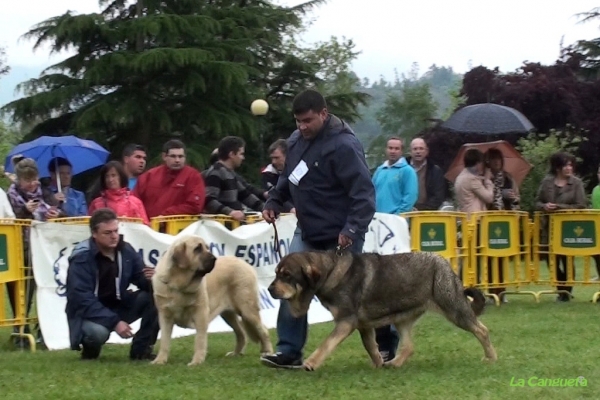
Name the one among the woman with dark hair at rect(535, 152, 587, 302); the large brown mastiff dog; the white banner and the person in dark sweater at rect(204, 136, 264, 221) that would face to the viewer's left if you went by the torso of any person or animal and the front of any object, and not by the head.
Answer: the large brown mastiff dog

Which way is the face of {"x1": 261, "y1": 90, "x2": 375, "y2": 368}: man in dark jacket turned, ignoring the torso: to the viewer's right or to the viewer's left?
to the viewer's left

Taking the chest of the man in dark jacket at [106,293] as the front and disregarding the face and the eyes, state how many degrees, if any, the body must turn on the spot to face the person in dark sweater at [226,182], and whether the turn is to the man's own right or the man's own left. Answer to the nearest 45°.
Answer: approximately 90° to the man's own left

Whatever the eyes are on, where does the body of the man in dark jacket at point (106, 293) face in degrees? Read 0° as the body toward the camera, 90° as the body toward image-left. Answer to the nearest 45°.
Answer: approximately 315°

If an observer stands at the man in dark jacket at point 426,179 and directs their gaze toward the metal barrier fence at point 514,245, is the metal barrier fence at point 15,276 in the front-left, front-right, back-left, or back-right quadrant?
back-right

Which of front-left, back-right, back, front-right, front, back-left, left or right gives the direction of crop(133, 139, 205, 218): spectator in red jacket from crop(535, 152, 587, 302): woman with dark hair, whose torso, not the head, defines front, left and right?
front-right

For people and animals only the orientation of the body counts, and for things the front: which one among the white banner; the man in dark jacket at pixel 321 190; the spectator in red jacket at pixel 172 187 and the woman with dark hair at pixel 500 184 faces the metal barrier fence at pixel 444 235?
the woman with dark hair

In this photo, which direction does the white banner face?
toward the camera

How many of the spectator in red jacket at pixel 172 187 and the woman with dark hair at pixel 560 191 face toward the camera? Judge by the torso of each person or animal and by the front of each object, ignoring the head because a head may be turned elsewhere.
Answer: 2

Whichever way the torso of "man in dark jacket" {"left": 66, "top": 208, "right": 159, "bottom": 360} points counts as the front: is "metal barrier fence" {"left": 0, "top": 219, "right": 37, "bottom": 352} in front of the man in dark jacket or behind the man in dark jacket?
behind

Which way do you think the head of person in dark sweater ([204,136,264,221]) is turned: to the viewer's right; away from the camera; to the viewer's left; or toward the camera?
to the viewer's right

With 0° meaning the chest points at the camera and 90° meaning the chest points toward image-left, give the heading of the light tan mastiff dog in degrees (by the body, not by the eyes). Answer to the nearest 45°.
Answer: approximately 45°
